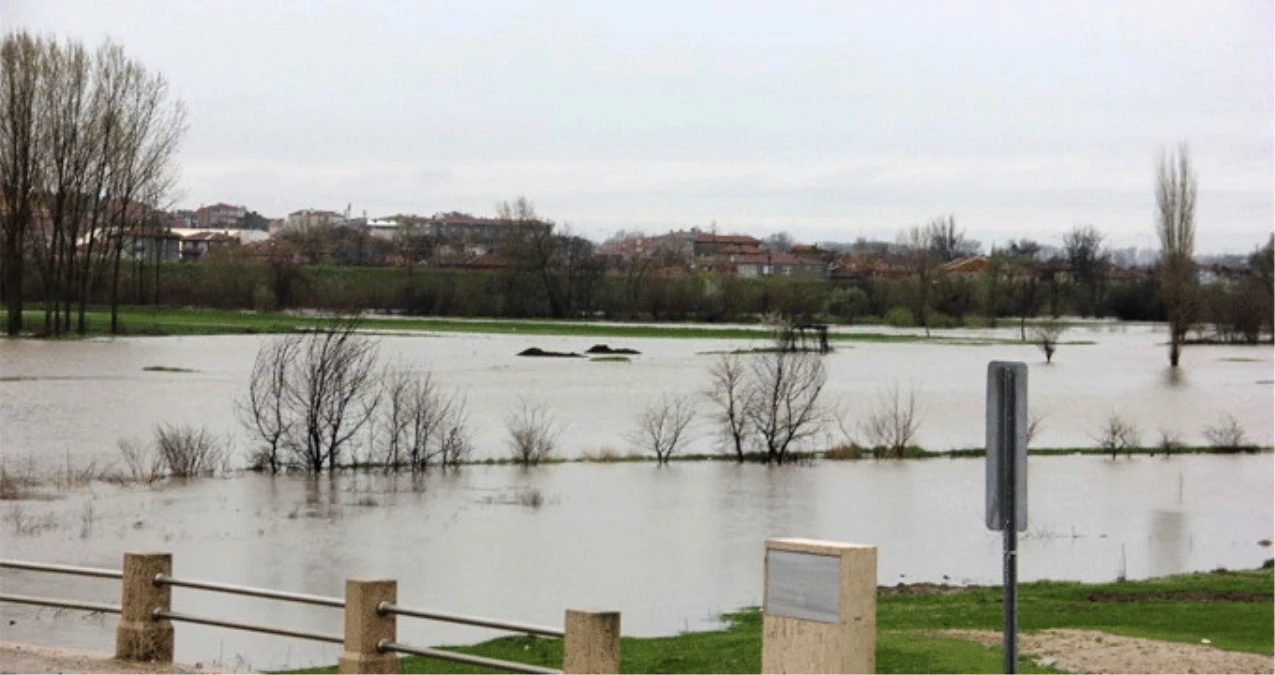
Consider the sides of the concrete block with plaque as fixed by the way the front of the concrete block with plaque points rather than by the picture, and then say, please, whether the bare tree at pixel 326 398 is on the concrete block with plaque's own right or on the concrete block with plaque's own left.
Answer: on the concrete block with plaque's own right

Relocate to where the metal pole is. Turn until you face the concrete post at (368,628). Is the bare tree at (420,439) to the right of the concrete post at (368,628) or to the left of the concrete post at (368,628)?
right

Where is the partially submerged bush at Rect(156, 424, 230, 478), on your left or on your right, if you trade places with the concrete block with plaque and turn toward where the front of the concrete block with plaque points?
on your right

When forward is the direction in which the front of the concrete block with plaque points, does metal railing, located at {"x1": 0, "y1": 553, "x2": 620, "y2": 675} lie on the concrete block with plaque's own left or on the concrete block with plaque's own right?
on the concrete block with plaque's own right

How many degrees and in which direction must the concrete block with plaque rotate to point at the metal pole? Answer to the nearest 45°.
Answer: approximately 135° to its left

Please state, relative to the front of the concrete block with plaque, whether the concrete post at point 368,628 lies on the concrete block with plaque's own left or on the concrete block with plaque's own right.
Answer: on the concrete block with plaque's own right

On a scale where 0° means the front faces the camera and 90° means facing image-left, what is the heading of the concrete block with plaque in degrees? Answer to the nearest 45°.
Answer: approximately 45°
